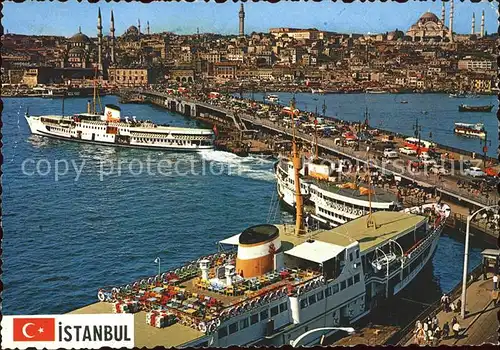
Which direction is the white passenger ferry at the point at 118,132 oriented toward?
to the viewer's left

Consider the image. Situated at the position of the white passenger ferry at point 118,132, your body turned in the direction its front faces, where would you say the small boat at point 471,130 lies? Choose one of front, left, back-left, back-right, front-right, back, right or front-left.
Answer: back

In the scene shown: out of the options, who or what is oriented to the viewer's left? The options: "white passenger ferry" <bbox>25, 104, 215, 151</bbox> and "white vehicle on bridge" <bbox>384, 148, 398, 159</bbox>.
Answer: the white passenger ferry

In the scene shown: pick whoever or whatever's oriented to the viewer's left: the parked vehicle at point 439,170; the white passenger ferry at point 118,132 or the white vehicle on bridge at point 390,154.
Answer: the white passenger ferry

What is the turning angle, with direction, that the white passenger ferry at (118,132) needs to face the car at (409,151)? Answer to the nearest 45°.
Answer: approximately 135° to its left

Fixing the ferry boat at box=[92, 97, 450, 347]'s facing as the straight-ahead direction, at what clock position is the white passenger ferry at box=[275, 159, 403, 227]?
The white passenger ferry is roughly at 11 o'clock from the ferry boat.

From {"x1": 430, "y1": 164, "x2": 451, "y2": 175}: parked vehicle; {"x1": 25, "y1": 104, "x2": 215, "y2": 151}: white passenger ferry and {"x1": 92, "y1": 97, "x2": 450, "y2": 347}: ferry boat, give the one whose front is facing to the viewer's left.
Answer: the white passenger ferry

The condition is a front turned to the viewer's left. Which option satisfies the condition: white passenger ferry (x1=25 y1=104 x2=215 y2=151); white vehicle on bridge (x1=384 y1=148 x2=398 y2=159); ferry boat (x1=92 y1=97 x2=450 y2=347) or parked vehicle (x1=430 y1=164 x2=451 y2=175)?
the white passenger ferry

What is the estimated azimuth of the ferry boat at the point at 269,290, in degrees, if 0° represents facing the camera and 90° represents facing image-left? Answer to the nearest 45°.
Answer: approximately 225°
